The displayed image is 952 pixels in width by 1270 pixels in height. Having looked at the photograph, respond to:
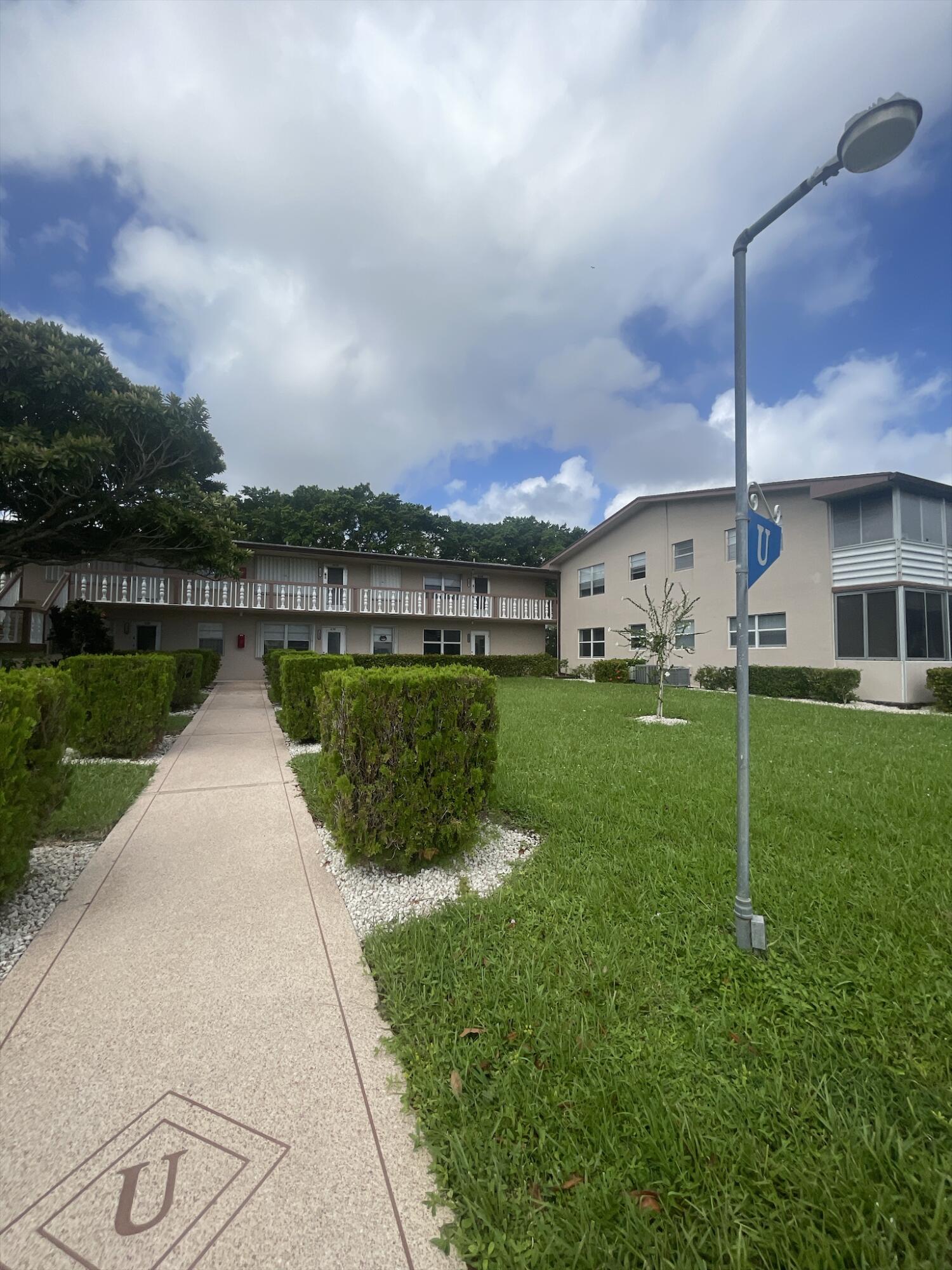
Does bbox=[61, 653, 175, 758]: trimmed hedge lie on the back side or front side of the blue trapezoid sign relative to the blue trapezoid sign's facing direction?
on the back side

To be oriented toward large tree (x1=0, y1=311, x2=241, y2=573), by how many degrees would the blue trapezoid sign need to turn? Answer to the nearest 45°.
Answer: approximately 135° to its right

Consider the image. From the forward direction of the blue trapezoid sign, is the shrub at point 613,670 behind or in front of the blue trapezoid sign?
behind

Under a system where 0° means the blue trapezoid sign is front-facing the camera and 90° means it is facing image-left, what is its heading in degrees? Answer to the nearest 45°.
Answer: approximately 315°

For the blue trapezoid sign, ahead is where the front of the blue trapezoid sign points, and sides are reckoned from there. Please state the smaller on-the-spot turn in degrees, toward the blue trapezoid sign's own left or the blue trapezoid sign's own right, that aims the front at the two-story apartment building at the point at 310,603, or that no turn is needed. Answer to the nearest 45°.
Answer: approximately 180°

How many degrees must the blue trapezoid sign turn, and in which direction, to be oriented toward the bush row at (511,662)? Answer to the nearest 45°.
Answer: approximately 180°

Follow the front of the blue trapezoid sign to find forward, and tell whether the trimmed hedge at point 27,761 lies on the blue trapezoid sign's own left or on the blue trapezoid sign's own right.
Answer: on the blue trapezoid sign's own right

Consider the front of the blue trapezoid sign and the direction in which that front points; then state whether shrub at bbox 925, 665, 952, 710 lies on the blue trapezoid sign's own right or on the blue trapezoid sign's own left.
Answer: on the blue trapezoid sign's own left

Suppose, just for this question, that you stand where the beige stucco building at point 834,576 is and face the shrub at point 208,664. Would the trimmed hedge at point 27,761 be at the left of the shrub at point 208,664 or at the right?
left

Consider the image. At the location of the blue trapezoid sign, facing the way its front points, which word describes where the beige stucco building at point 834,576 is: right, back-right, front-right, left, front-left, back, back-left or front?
back-left

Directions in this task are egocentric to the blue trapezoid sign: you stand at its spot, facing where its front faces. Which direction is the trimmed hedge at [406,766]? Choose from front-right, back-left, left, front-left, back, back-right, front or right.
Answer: back-right

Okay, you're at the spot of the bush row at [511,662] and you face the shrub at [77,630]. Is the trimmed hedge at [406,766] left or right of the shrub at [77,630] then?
left
